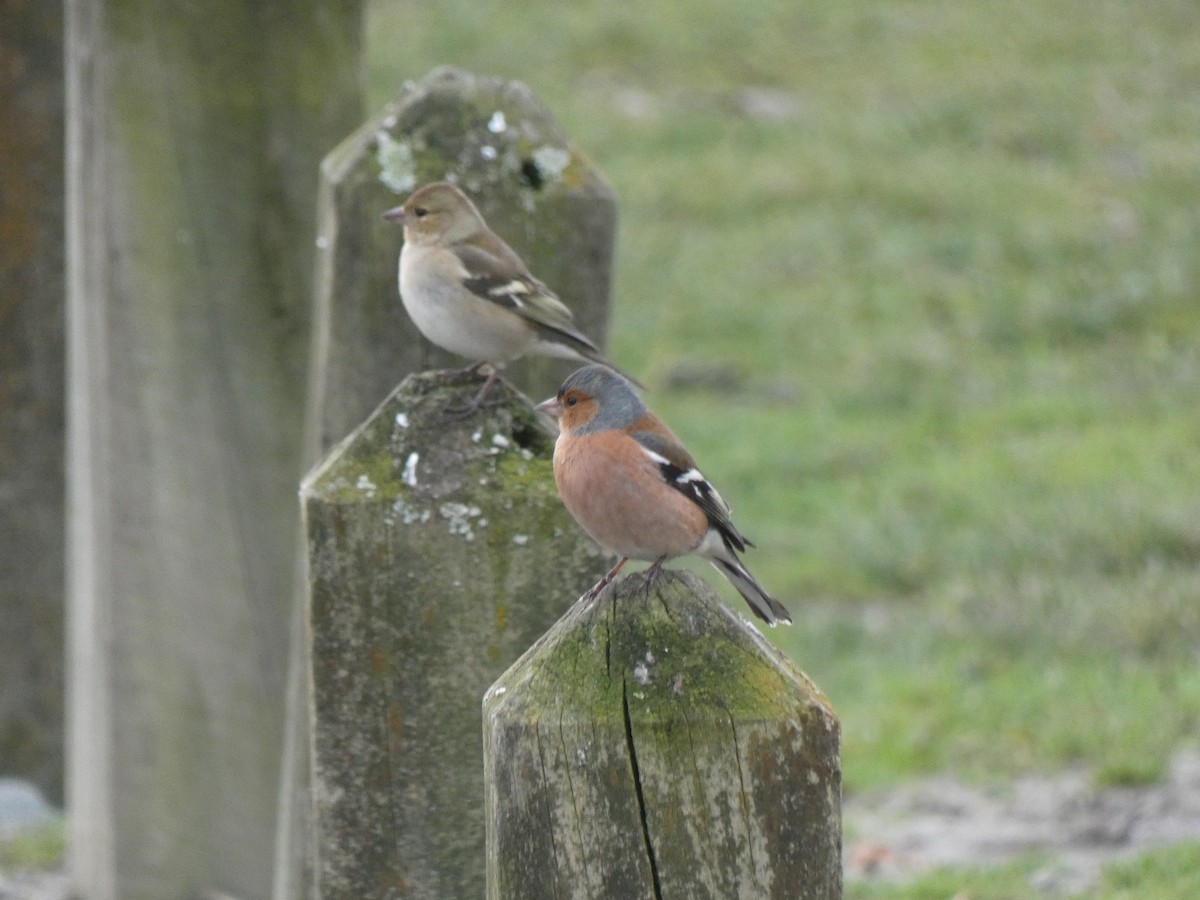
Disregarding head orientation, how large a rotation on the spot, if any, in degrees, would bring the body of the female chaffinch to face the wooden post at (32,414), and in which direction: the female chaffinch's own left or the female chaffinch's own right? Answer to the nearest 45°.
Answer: approximately 45° to the female chaffinch's own right

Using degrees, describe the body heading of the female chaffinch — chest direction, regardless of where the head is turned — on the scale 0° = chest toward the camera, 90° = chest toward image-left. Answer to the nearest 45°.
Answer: approximately 90°
